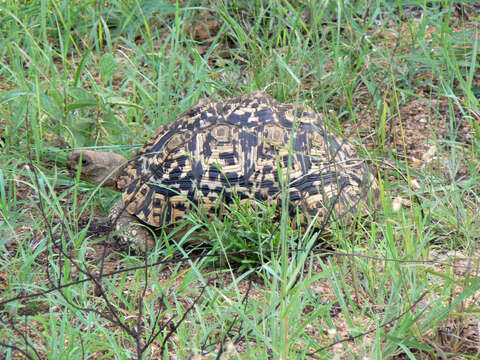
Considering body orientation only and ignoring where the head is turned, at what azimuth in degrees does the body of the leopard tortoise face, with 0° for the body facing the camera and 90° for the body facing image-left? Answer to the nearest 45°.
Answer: approximately 90°
